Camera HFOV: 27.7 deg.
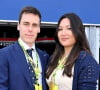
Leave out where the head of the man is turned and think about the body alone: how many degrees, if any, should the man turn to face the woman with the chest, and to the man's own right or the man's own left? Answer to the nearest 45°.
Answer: approximately 45° to the man's own left

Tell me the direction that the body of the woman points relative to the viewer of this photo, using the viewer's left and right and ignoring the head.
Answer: facing the viewer and to the left of the viewer

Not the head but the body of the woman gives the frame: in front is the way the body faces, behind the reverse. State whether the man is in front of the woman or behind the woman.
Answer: in front

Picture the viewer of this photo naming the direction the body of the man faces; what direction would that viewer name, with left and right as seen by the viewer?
facing the viewer and to the right of the viewer

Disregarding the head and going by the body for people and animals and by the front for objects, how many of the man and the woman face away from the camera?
0
